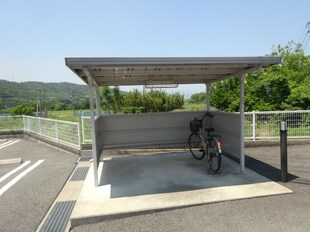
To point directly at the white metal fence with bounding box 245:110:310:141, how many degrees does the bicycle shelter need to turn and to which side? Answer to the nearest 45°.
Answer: approximately 90° to its left

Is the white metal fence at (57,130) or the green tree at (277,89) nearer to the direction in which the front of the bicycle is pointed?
the white metal fence

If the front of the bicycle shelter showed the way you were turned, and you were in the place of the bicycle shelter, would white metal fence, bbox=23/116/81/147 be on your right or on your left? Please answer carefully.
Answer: on your right

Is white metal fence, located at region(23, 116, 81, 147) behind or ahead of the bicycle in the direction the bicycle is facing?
ahead

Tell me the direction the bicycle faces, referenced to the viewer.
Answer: facing away from the viewer and to the left of the viewer

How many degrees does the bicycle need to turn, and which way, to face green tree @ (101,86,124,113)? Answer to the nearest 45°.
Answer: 0° — it already faces it

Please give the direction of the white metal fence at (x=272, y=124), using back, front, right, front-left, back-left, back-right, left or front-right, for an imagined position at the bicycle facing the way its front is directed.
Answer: right

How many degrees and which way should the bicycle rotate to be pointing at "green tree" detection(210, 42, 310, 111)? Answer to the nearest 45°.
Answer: approximately 90° to its right

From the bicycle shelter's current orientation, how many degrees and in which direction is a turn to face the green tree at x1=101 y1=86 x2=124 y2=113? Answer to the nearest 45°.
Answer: approximately 180°

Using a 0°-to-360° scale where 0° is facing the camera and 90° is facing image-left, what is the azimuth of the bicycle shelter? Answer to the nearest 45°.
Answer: approximately 0°
